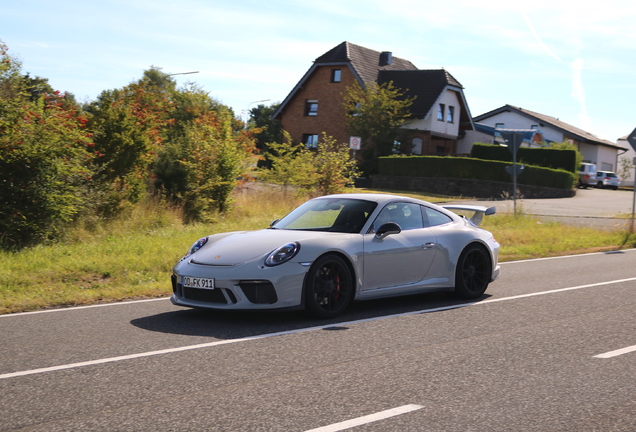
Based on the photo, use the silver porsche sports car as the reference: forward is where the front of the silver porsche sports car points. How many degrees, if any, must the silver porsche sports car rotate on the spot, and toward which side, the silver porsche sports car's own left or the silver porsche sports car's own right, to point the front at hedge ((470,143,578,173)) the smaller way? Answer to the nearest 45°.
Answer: approximately 135° to the silver porsche sports car's own right

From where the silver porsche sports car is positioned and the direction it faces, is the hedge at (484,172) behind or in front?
behind

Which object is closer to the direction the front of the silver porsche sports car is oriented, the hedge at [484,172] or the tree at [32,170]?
the tree

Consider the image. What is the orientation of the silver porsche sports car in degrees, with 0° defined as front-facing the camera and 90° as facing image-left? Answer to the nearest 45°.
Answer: approximately 45°
